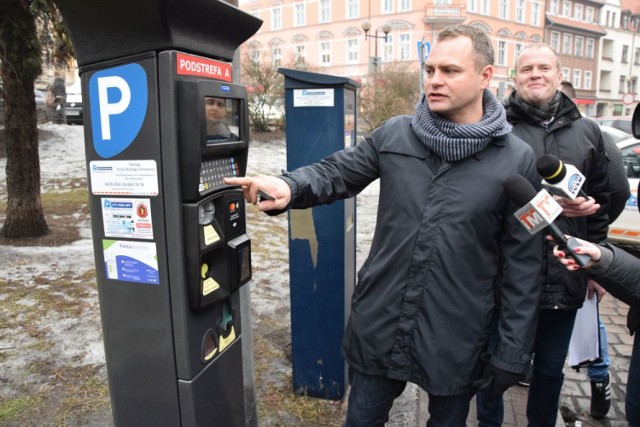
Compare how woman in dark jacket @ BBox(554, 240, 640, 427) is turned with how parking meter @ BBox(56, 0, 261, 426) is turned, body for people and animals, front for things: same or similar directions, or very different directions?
very different directions

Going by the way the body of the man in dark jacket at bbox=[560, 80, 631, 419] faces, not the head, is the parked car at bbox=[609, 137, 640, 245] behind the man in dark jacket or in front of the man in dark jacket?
behind

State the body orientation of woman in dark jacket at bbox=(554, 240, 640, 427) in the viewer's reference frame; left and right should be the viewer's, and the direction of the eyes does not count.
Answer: facing to the left of the viewer

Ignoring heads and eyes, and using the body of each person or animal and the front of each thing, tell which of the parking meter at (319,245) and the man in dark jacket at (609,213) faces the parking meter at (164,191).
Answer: the man in dark jacket

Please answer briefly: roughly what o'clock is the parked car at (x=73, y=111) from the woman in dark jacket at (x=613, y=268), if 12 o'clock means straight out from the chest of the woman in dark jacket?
The parked car is roughly at 1 o'clock from the woman in dark jacket.

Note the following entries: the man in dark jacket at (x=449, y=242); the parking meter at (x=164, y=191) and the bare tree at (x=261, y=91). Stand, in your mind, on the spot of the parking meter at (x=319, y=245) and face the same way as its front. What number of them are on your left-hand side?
1

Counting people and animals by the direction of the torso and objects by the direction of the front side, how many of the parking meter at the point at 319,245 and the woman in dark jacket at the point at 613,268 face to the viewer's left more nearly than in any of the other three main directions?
1

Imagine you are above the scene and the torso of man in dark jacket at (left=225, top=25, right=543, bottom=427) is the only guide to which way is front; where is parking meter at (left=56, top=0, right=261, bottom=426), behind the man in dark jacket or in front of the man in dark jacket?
in front

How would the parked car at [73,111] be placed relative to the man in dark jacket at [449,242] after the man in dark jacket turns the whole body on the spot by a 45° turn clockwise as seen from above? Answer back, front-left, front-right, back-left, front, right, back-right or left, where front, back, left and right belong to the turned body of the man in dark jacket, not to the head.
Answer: front-right

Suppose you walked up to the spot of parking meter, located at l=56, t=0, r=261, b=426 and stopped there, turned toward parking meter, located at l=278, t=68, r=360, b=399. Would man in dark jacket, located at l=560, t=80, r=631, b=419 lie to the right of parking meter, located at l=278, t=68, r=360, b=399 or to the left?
right

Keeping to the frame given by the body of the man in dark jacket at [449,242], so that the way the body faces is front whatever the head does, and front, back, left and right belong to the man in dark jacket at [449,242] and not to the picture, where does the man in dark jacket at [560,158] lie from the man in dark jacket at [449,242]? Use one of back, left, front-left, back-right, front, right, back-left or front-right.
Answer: back
